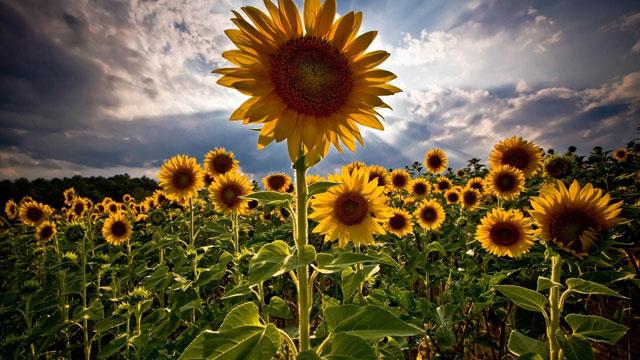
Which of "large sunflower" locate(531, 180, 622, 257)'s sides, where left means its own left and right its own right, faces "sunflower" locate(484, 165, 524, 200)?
back

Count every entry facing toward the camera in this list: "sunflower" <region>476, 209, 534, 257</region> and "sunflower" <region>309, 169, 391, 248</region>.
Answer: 2

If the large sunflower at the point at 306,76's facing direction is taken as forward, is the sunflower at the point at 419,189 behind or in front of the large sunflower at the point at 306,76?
behind

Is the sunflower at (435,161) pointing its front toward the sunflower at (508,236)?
yes

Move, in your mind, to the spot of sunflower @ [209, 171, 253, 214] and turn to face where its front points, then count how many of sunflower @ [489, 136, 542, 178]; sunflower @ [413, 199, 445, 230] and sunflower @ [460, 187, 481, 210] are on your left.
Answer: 3

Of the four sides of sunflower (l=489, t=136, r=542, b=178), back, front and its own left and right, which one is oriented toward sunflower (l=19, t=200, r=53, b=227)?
right

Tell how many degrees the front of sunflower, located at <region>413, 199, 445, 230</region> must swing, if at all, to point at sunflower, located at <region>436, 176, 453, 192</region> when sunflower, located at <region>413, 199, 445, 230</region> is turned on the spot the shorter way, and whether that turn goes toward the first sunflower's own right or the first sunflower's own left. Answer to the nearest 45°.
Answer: approximately 180°

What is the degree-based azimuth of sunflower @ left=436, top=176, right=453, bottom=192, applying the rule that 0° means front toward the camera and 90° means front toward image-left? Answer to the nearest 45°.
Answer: approximately 0°

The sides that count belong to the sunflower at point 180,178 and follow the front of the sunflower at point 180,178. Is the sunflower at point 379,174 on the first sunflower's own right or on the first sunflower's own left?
on the first sunflower's own left
